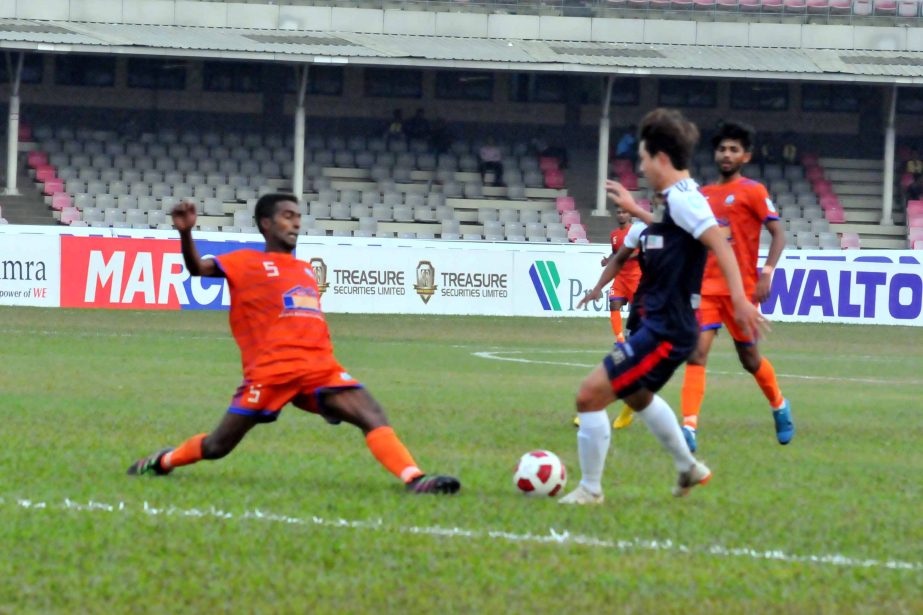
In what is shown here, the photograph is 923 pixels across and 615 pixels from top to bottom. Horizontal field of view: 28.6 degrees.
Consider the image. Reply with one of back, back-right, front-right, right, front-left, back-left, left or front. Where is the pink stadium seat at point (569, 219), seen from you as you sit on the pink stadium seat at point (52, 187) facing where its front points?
left

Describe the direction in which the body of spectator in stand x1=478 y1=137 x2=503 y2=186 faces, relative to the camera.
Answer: toward the camera

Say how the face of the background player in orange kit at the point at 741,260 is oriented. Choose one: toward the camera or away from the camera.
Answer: toward the camera

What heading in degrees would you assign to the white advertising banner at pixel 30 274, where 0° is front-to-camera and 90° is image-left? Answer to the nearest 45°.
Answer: approximately 0°

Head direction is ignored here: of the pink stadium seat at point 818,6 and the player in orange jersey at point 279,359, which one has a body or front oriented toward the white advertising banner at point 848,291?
the pink stadium seat

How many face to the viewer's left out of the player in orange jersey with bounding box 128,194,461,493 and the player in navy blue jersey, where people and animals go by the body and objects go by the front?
1

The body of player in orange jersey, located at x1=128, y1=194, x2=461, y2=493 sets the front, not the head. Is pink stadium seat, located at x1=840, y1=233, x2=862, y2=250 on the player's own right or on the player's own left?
on the player's own left

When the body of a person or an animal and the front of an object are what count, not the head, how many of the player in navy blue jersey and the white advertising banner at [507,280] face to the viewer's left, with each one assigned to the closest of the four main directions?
1

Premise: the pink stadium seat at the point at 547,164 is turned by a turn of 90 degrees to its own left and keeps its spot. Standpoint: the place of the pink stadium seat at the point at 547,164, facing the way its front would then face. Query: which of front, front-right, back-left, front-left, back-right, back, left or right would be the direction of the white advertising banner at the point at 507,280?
right

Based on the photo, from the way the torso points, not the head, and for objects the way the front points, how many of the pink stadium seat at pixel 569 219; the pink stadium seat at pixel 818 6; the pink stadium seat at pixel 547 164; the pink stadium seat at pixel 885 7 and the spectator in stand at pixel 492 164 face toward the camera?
5

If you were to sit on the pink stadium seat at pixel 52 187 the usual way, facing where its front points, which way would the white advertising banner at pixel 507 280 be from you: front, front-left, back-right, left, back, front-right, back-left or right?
front-left

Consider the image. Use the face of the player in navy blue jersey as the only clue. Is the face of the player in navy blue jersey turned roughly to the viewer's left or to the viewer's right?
to the viewer's left

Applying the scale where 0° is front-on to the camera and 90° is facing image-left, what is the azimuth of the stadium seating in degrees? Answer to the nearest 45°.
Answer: approximately 0°

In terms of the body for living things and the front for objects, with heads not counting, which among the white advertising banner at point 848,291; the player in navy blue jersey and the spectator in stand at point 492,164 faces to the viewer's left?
the player in navy blue jersey

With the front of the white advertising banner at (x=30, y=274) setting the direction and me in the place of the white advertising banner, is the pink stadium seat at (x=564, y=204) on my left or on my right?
on my left

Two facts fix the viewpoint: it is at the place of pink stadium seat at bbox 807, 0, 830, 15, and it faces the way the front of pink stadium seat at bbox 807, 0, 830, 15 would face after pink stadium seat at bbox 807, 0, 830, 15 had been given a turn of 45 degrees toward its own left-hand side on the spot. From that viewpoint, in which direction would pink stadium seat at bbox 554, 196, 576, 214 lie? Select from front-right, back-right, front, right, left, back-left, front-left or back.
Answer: right

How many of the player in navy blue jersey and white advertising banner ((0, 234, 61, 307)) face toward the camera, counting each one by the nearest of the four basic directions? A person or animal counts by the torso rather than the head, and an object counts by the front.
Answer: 1

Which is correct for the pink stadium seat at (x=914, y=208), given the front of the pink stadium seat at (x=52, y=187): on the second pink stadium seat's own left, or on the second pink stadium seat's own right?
on the second pink stadium seat's own left
